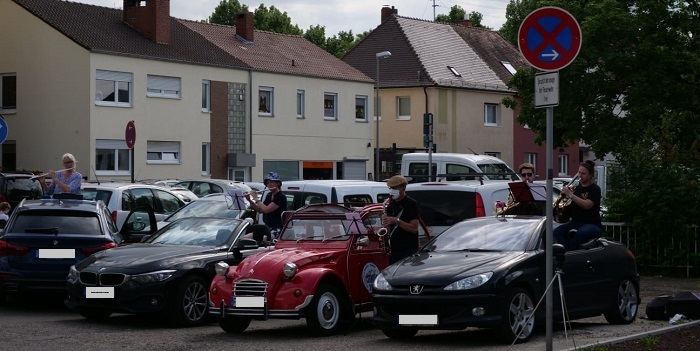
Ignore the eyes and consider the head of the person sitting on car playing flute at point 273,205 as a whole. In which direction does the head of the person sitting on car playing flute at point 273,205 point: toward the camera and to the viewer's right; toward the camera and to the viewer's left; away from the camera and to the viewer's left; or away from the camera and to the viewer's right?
toward the camera and to the viewer's left

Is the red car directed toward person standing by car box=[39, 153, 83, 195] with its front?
no

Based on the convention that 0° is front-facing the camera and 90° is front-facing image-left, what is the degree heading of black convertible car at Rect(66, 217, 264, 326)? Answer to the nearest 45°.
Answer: approximately 45°

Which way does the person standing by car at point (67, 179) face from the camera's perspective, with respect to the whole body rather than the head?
toward the camera

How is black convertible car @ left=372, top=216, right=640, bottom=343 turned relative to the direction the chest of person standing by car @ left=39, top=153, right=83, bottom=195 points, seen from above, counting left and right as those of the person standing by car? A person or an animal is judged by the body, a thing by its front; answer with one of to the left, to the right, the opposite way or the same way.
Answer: to the right

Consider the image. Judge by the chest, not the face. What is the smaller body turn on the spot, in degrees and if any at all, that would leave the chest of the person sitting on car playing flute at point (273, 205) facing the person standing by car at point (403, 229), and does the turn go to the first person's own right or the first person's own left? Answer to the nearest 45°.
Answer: approximately 90° to the first person's own left

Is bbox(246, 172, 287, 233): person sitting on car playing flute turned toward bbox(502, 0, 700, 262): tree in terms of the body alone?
no

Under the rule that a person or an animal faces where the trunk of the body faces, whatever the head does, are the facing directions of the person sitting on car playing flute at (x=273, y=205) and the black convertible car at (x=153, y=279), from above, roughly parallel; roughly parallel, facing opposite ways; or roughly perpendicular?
roughly parallel

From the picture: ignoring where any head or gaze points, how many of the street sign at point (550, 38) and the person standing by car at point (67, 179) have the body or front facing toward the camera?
2

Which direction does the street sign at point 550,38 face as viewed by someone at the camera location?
facing the viewer

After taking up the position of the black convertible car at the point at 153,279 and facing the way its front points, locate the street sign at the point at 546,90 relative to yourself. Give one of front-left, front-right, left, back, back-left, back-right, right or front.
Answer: left

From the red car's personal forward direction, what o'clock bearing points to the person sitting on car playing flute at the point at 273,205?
The person sitting on car playing flute is roughly at 4 o'clock from the red car.

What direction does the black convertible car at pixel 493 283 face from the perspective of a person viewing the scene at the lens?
facing the viewer and to the left of the viewer

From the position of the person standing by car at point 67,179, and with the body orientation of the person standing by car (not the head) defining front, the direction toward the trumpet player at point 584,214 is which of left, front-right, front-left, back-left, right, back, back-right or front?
front-left

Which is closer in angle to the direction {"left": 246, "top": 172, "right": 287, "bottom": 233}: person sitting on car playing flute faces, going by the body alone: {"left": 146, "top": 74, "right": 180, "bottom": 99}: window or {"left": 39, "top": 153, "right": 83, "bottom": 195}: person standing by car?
the person standing by car

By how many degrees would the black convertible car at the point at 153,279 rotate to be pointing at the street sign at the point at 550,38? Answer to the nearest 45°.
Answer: approximately 90° to its left

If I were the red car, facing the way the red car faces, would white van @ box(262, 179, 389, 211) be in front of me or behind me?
behind

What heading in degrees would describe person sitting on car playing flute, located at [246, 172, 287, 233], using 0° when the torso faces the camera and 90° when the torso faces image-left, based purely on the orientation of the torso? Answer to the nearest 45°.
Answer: approximately 45°

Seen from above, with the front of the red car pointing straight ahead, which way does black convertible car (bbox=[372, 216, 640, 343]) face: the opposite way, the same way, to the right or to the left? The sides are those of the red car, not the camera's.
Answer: the same way
